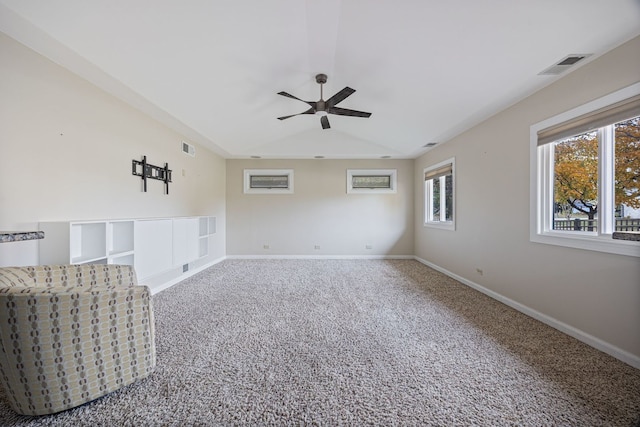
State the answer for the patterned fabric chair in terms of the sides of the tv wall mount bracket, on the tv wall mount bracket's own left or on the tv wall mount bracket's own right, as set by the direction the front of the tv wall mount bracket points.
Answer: on the tv wall mount bracket's own right

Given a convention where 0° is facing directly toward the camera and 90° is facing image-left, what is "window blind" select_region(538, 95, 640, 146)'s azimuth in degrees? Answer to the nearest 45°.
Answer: approximately 45°

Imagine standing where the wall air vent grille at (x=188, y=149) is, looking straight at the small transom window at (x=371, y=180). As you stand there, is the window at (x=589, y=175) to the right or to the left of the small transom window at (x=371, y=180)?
right

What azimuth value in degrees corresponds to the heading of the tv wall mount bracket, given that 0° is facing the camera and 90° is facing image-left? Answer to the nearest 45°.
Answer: approximately 315°

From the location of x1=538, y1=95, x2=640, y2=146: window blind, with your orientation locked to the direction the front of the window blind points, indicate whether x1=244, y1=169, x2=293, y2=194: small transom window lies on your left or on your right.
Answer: on your right

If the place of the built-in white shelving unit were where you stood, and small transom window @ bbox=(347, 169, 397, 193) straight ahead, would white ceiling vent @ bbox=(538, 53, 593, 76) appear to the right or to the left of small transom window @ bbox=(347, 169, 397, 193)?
right

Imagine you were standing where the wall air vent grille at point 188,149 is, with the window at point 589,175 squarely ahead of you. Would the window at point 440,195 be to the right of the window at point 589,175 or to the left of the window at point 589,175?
left

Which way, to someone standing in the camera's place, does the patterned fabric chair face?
facing away from the viewer and to the right of the viewer

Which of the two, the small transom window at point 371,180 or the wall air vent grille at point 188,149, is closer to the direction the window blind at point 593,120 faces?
the wall air vent grille

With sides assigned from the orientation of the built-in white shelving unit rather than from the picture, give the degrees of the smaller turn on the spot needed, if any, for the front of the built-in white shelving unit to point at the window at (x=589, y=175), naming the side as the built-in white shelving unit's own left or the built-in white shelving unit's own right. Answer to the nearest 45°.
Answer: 0° — it already faces it
